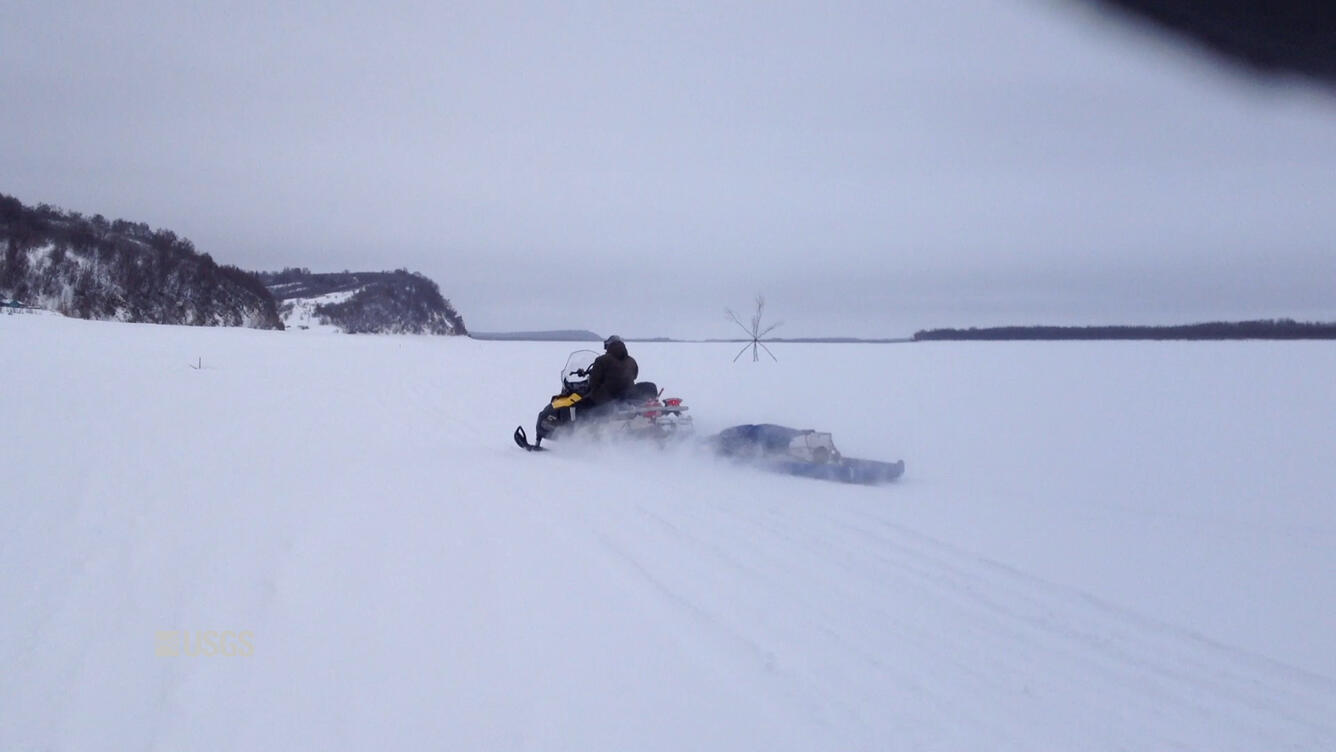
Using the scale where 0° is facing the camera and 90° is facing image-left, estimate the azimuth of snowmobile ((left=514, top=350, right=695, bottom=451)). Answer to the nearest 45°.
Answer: approximately 90°

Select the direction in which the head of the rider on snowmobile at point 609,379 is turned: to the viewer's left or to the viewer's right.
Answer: to the viewer's left
